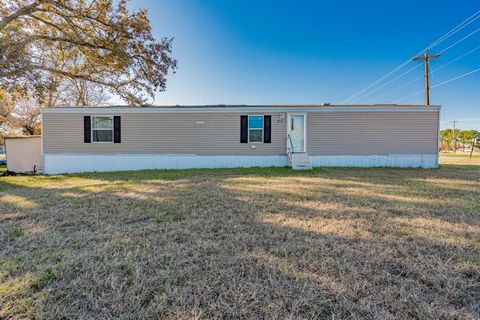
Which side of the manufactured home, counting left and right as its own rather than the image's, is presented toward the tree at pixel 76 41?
right

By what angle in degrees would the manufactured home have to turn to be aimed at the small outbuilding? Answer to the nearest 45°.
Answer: approximately 90° to its right

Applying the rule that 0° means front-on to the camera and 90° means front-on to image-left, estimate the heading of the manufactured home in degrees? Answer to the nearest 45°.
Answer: approximately 0°

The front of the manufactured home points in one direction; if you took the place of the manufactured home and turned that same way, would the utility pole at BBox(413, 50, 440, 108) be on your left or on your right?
on your left
